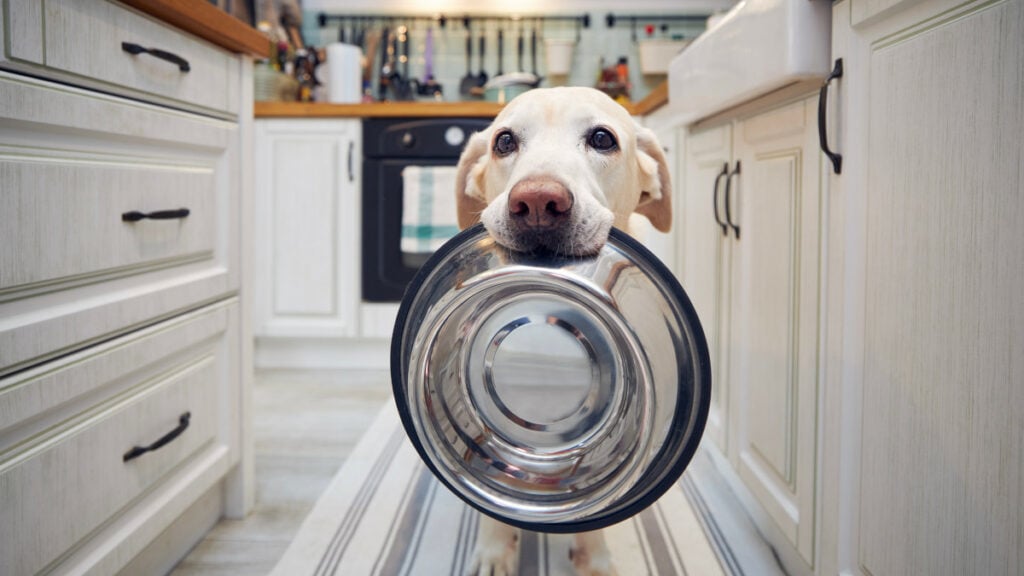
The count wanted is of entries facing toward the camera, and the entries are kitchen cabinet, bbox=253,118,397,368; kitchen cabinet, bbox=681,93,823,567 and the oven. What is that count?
2

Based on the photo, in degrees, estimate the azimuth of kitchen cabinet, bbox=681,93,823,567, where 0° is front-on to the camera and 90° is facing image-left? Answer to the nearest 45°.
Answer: approximately 90°

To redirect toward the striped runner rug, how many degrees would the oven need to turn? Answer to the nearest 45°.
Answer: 0° — it already faces it

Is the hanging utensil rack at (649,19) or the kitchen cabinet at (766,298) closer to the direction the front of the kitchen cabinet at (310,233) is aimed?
the kitchen cabinet

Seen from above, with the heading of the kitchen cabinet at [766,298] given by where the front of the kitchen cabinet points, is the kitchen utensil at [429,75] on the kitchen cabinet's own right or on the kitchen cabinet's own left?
on the kitchen cabinet's own right
